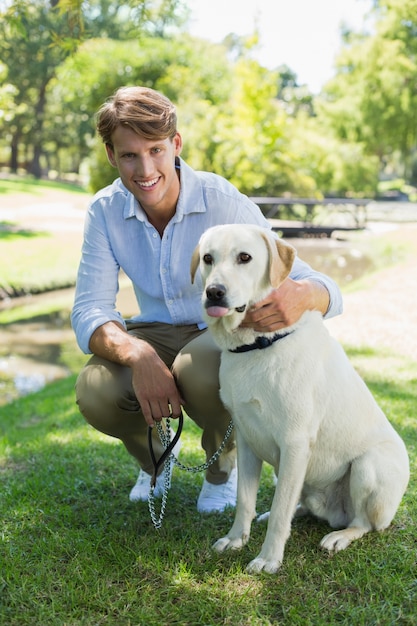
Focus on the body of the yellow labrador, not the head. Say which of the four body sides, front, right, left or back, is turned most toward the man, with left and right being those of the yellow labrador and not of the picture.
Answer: right

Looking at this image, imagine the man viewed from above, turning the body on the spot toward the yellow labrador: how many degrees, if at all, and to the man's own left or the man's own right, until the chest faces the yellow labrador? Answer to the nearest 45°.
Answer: approximately 45° to the man's own left

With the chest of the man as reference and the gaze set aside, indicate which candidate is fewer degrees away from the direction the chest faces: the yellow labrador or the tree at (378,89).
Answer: the yellow labrador

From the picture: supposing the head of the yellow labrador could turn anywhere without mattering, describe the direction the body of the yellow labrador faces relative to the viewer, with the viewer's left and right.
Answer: facing the viewer and to the left of the viewer

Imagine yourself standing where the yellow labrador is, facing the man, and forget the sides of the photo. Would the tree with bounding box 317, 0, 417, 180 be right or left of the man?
right

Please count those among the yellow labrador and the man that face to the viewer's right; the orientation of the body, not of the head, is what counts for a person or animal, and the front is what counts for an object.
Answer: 0

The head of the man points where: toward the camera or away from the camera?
toward the camera

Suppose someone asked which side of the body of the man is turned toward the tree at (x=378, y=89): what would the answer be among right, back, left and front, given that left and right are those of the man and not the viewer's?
back

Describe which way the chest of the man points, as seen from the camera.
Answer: toward the camera

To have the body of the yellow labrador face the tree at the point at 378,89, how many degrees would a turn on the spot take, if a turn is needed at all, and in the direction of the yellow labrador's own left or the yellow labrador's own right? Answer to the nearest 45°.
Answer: approximately 135° to the yellow labrador's own right
